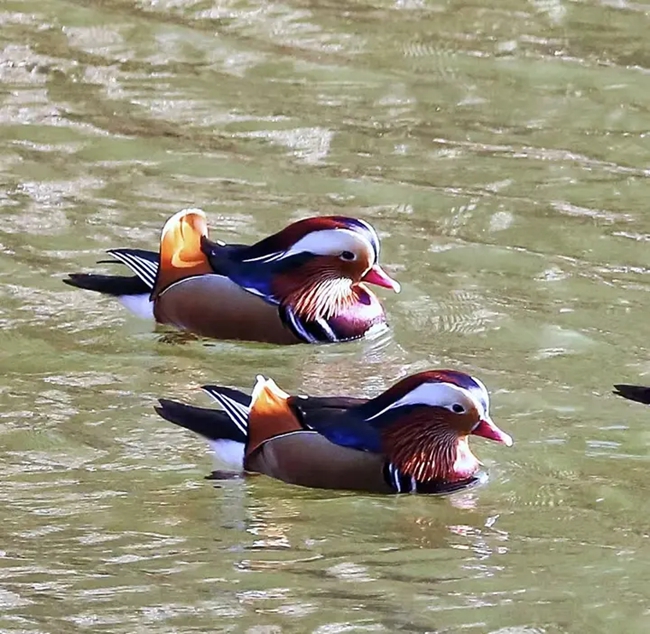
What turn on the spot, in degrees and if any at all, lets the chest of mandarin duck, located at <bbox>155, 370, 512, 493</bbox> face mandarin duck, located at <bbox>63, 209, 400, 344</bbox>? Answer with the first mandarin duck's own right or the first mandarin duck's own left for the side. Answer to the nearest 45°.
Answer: approximately 90° to the first mandarin duck's own left

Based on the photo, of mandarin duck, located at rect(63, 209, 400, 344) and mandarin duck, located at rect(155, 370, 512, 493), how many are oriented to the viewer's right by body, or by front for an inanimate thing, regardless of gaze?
2

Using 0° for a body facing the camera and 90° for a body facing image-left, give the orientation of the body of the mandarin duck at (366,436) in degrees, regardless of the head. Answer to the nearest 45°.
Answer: approximately 270°

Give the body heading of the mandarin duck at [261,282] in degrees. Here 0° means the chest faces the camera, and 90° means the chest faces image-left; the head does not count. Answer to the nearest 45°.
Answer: approximately 270°

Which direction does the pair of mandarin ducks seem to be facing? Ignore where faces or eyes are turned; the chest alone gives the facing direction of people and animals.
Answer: to the viewer's right

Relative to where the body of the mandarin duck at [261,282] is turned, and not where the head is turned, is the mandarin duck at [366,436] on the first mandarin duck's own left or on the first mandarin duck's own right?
on the first mandarin duck's own right
